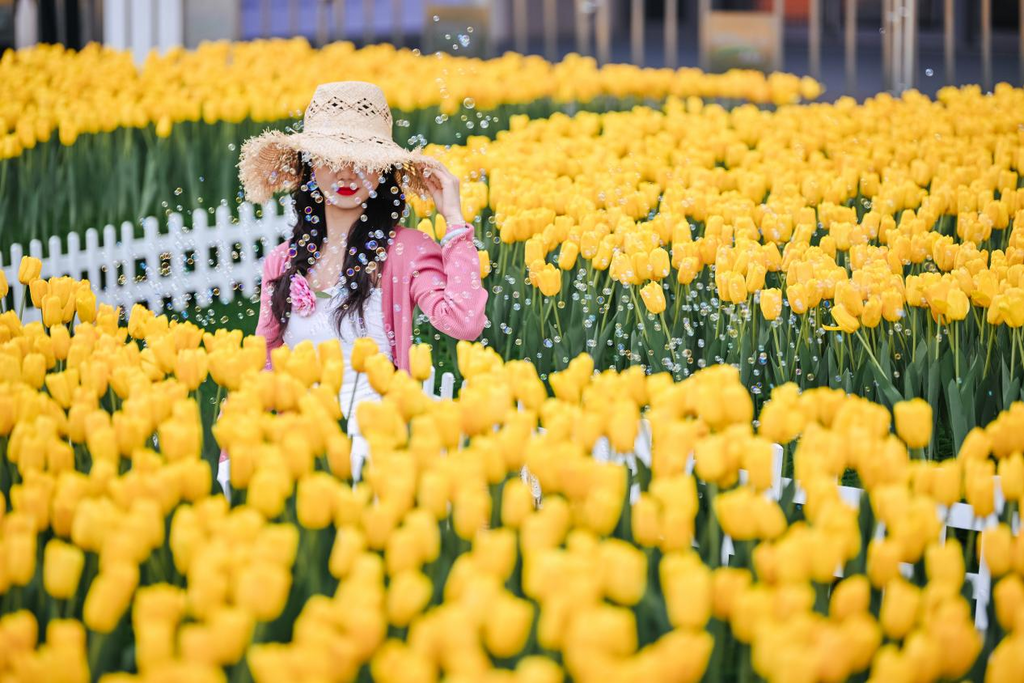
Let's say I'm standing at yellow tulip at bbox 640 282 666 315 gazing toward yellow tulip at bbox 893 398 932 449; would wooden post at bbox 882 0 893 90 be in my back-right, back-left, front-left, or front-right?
back-left

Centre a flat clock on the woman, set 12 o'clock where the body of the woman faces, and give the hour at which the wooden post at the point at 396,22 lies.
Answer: The wooden post is roughly at 6 o'clock from the woman.

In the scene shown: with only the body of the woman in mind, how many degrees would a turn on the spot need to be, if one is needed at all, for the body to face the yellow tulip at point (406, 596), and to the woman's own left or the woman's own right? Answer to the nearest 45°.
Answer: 0° — they already face it

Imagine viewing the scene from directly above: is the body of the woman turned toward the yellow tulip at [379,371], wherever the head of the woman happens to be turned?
yes

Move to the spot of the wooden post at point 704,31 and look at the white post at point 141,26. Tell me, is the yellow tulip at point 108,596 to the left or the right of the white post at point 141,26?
left

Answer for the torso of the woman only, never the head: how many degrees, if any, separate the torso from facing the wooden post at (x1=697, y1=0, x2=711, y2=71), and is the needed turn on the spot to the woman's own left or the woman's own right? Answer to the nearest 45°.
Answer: approximately 180°

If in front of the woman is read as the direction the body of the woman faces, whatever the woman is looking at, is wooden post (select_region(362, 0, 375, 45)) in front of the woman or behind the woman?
behind

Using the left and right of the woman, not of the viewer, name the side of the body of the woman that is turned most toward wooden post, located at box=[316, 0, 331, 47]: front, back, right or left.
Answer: back

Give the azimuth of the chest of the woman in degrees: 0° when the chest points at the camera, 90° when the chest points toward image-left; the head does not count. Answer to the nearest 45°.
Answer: approximately 0°
